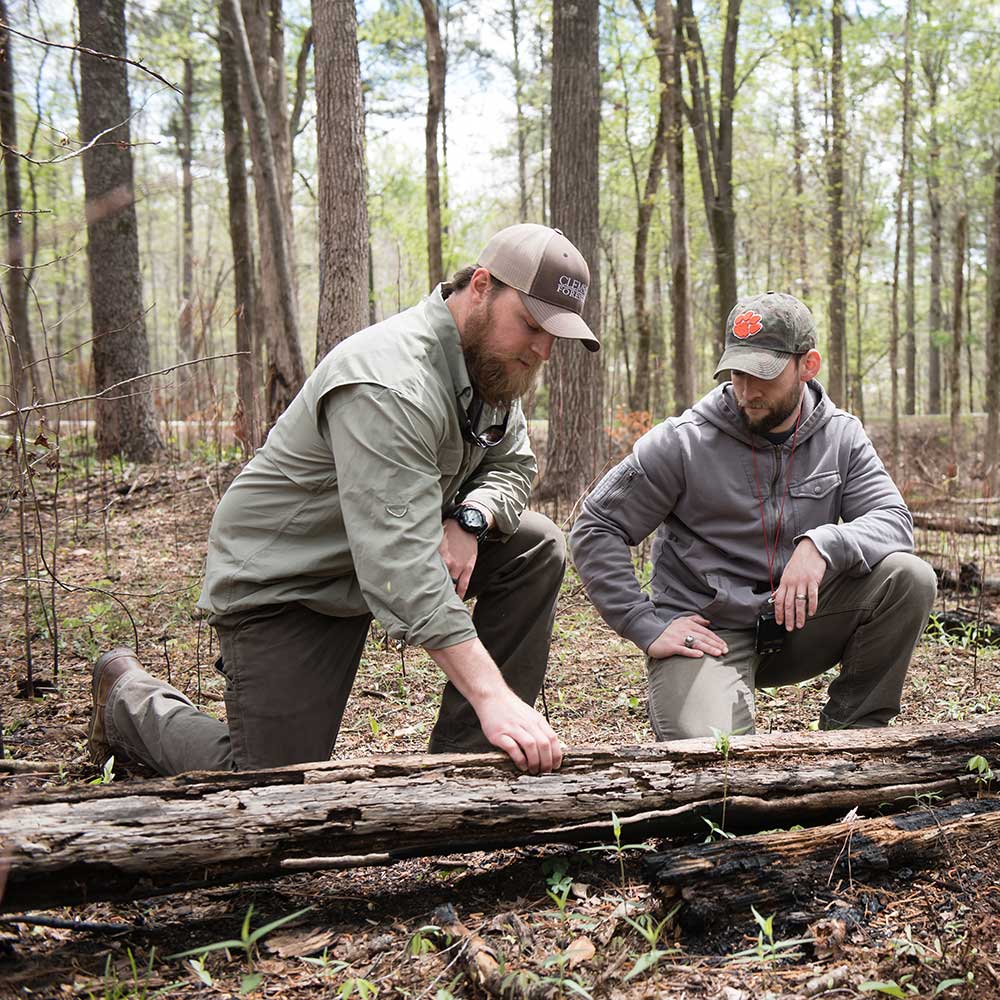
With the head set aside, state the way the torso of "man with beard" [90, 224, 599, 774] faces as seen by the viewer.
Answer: to the viewer's right

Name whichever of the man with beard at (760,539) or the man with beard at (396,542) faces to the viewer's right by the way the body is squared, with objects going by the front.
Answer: the man with beard at (396,542)

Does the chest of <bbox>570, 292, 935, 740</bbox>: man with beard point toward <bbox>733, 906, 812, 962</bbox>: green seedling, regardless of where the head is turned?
yes

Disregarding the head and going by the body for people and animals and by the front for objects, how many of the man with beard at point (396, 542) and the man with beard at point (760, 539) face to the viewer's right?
1

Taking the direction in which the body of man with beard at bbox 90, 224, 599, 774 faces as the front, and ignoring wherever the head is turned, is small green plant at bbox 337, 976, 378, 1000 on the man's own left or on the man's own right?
on the man's own right
